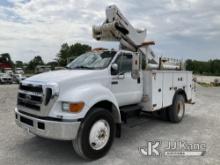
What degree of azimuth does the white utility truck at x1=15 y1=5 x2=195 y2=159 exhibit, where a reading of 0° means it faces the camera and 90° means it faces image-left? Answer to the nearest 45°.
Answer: approximately 45°
